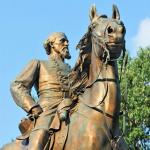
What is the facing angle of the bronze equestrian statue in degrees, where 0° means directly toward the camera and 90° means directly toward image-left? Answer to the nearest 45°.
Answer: approximately 315°

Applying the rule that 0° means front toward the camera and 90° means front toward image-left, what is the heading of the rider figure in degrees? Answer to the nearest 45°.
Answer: approximately 315°
